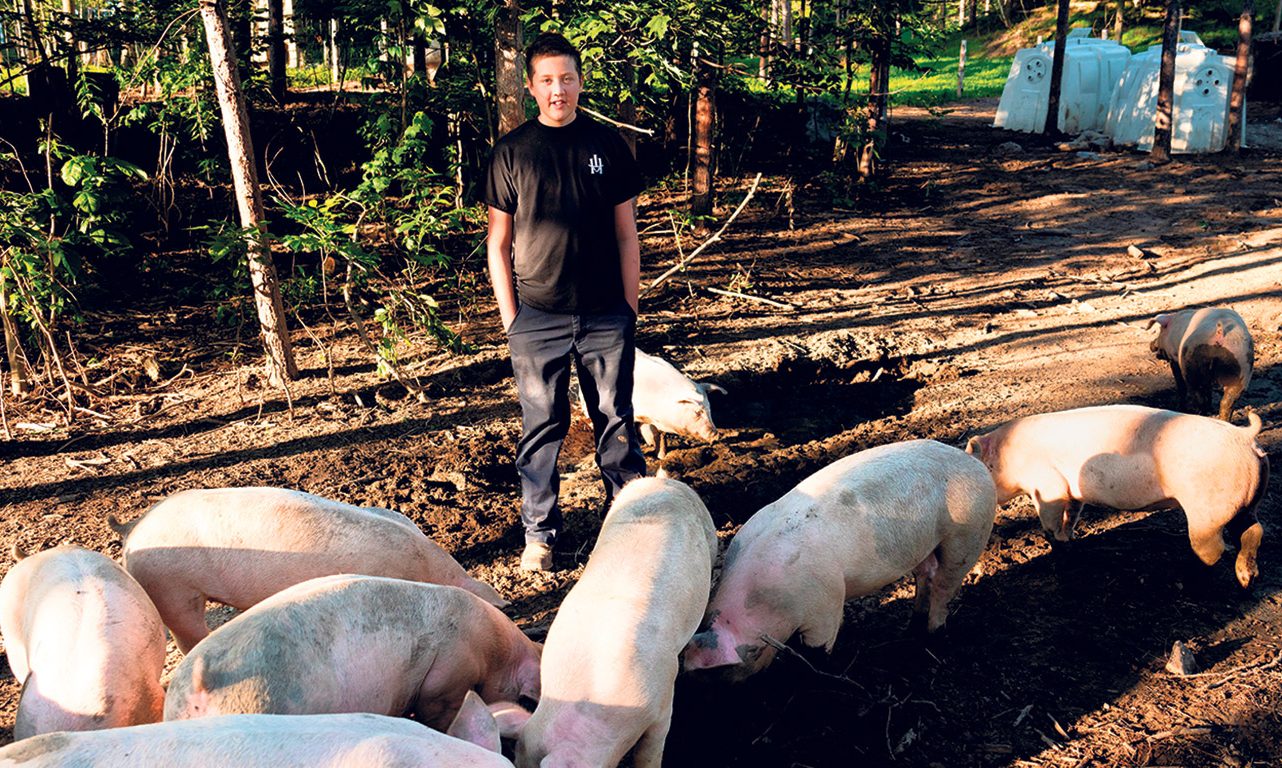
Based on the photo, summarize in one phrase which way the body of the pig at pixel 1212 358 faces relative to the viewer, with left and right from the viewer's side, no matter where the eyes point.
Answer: facing away from the viewer and to the left of the viewer

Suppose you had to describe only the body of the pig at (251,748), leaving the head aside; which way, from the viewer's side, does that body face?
to the viewer's right

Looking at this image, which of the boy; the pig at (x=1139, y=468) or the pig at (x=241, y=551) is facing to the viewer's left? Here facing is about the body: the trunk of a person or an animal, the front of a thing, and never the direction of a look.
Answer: the pig at (x=1139, y=468)

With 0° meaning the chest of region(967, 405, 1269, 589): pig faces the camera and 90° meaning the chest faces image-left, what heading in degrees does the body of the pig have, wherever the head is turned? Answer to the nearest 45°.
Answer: approximately 90°
